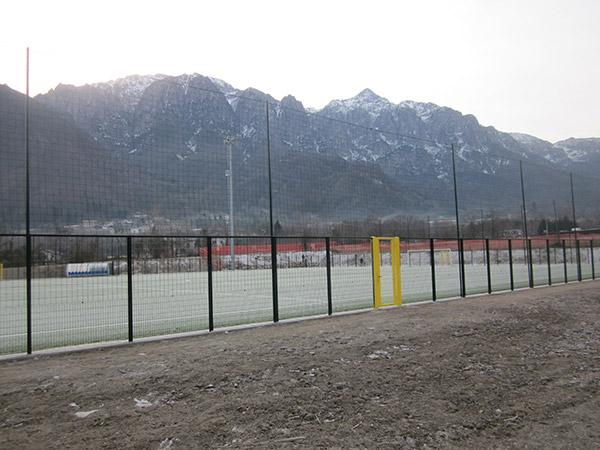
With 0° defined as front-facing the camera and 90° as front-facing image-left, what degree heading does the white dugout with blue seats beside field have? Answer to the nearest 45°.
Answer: approximately 0°
